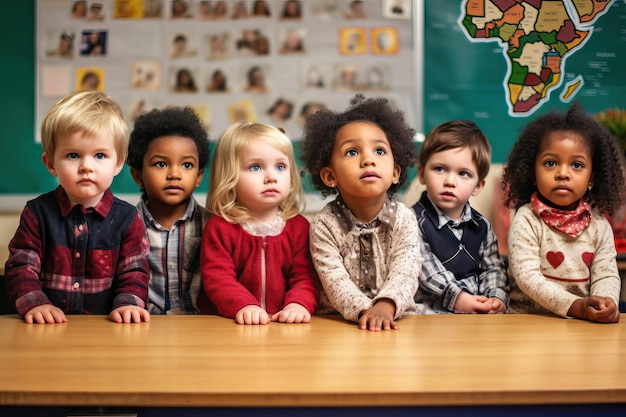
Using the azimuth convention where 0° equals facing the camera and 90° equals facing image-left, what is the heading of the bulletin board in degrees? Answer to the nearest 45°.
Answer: approximately 0°

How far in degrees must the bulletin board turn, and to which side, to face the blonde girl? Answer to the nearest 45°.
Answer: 0° — it already faces them
